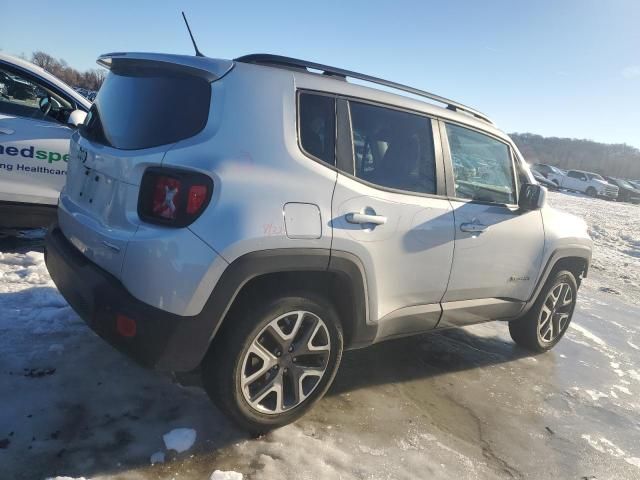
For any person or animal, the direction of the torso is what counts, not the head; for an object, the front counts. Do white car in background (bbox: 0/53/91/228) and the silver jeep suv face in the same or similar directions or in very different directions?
same or similar directions

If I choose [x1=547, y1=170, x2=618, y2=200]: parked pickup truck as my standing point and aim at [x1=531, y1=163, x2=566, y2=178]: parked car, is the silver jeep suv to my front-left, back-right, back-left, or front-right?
back-left

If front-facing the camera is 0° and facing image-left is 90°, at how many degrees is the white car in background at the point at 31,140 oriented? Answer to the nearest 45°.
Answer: approximately 270°

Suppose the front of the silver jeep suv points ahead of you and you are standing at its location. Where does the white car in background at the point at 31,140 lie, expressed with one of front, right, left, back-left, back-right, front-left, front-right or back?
left

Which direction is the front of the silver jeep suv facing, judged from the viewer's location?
facing away from the viewer and to the right of the viewer

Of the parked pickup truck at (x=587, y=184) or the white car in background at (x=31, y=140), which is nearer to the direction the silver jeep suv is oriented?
the parked pickup truck

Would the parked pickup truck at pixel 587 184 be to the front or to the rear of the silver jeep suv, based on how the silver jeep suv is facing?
to the front

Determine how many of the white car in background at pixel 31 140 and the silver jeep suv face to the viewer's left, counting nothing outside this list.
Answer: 0

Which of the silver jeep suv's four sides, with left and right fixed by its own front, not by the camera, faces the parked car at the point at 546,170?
front

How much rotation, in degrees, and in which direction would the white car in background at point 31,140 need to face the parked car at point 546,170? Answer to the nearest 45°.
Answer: approximately 45° to its left
